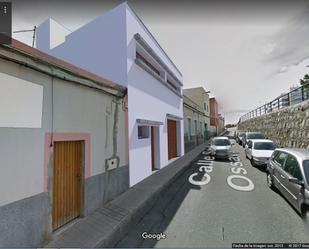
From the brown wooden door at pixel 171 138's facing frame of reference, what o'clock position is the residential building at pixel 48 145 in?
The residential building is roughly at 2 o'clock from the brown wooden door.

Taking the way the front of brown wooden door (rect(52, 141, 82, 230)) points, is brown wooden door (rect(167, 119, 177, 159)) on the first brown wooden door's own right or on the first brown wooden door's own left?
on the first brown wooden door's own left

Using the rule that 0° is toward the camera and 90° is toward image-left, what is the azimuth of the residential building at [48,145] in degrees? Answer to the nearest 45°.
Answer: approximately 315°

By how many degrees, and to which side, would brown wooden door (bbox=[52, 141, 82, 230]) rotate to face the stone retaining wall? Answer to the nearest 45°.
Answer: approximately 45° to its left

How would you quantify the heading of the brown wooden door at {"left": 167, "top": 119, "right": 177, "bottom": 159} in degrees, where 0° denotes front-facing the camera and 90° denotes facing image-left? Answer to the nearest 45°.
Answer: approximately 315°

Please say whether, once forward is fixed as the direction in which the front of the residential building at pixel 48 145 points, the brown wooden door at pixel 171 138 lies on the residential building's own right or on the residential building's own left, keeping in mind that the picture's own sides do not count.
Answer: on the residential building's own left
